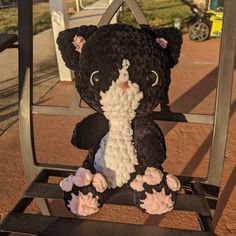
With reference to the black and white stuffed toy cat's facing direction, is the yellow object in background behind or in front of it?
behind

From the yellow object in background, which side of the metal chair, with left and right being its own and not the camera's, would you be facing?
back

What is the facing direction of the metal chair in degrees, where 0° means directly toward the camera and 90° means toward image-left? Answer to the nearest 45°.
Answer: approximately 0°
